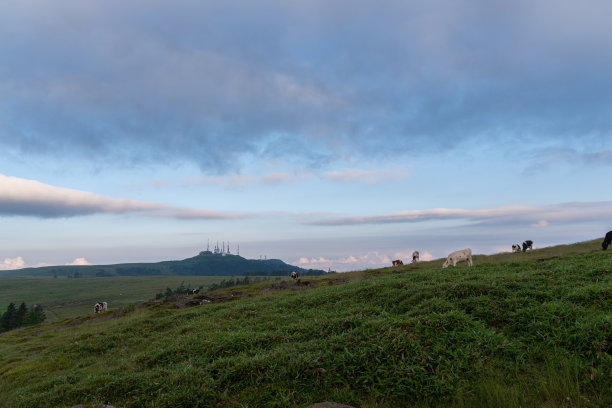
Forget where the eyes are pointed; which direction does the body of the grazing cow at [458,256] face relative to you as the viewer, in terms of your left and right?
facing to the left of the viewer
